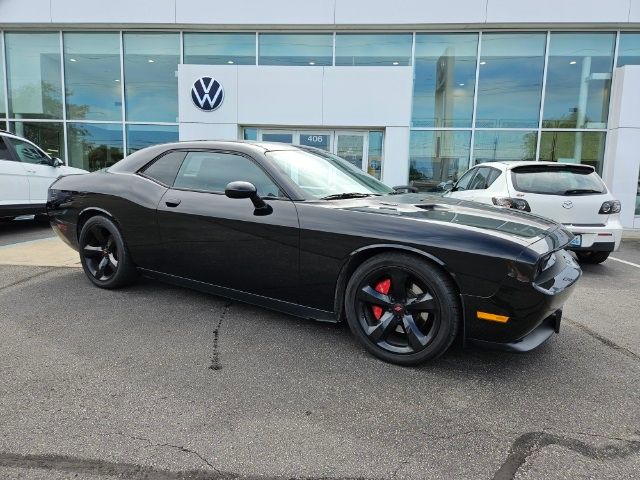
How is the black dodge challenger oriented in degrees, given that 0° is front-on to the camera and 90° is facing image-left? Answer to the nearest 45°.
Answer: approximately 315°

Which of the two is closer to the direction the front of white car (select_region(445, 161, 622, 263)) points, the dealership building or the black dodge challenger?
the dealership building

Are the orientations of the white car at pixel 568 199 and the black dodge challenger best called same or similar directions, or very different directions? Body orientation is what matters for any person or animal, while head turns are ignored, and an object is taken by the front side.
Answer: very different directions

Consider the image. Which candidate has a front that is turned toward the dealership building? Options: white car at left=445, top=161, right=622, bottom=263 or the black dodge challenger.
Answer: the white car

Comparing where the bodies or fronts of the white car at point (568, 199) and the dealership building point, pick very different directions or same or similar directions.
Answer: very different directions

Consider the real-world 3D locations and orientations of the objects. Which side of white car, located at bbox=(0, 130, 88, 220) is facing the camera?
right

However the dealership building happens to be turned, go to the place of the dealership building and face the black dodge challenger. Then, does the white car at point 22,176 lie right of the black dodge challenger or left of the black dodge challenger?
right

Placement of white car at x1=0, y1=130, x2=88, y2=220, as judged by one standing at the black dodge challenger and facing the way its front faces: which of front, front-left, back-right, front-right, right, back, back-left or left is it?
back

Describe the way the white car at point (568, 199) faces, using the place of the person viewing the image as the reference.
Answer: facing away from the viewer and to the left of the viewer

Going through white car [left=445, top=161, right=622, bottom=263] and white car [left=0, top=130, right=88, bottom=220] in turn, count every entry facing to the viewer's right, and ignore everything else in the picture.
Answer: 1
